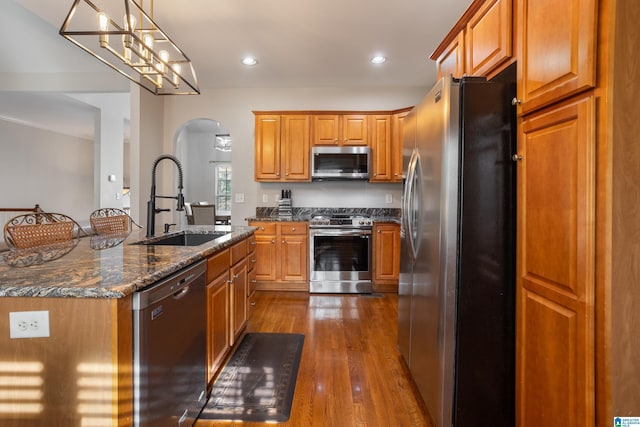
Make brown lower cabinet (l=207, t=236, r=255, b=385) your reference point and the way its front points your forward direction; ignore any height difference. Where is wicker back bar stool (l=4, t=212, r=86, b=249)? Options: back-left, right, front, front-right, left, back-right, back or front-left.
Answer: back

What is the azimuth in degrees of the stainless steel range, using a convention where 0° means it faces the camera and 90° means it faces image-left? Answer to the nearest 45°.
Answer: approximately 0°

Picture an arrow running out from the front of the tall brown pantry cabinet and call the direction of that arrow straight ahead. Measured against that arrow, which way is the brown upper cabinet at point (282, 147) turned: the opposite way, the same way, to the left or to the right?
to the left

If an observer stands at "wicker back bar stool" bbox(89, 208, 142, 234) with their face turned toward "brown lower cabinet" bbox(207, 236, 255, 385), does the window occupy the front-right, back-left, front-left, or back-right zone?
back-left

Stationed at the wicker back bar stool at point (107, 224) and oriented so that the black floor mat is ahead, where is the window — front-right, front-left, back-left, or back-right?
back-left

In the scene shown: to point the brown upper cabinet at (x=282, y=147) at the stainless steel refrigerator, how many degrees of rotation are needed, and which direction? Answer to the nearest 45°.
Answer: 0° — it already faces it

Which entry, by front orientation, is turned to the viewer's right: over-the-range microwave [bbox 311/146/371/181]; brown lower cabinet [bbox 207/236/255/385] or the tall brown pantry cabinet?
the brown lower cabinet

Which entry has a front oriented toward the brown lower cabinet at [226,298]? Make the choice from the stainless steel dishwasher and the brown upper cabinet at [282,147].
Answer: the brown upper cabinet

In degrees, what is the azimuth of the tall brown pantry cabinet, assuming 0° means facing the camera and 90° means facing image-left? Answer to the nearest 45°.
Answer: approximately 45°
